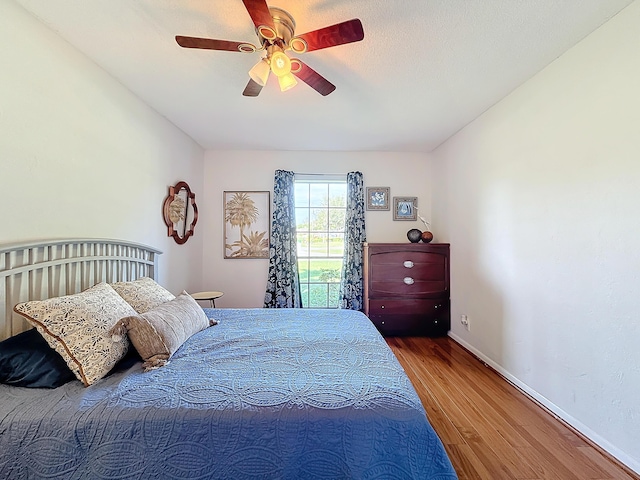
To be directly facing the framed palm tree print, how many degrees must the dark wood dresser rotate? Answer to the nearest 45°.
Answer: approximately 90° to its right

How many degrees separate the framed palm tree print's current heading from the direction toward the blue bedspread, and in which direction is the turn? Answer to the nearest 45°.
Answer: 0° — it already faces it

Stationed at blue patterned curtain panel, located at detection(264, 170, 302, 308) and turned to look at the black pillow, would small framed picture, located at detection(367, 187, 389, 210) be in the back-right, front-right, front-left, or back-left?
back-left

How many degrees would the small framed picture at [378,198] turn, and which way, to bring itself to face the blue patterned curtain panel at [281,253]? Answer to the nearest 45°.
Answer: approximately 90° to its right

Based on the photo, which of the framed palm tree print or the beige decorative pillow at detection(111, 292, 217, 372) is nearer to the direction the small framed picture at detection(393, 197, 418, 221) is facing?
the beige decorative pillow

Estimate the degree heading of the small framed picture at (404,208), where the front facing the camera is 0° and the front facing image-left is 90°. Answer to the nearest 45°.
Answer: approximately 0°

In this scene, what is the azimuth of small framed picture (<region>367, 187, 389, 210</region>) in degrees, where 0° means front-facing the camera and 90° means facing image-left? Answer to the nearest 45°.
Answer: approximately 0°

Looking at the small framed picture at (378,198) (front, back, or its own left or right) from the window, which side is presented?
right

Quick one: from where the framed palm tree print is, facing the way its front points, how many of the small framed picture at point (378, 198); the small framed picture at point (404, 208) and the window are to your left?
3
